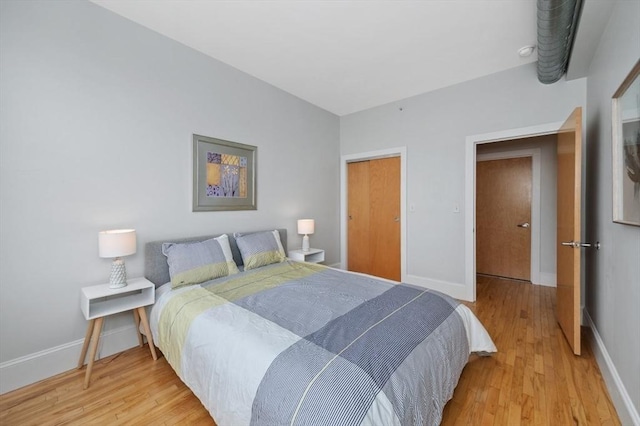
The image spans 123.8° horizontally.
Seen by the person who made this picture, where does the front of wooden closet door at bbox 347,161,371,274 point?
facing the viewer and to the left of the viewer

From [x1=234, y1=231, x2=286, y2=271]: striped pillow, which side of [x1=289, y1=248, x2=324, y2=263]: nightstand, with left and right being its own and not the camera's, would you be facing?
right

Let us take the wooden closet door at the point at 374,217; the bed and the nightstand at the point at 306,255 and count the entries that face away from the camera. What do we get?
0

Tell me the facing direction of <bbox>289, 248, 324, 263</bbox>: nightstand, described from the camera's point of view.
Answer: facing the viewer and to the right of the viewer

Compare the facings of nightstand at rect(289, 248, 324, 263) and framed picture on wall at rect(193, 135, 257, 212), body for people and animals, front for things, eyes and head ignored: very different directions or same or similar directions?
same or similar directions

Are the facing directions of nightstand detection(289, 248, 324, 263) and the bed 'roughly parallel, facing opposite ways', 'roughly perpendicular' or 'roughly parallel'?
roughly parallel

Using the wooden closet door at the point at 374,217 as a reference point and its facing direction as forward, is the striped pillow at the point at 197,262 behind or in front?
in front

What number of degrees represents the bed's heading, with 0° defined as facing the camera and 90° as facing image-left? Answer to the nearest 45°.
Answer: approximately 315°

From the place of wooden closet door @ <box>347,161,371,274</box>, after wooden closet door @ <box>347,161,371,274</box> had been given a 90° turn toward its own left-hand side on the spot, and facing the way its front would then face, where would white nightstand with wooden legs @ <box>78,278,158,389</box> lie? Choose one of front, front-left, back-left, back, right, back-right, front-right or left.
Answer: right

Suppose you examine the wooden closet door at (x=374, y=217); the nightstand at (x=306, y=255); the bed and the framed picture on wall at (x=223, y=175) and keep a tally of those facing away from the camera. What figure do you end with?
0

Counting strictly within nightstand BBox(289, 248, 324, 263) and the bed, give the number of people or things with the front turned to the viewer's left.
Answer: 0
